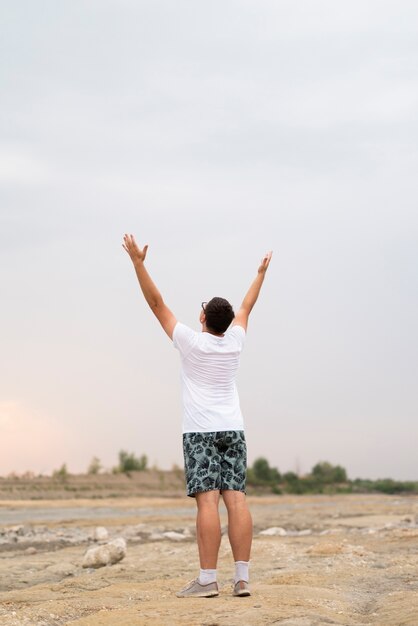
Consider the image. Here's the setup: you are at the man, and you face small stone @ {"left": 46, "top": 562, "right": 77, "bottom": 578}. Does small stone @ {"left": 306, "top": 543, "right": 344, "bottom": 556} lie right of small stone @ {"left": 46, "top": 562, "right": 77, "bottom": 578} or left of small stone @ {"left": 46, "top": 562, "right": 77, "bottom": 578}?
right

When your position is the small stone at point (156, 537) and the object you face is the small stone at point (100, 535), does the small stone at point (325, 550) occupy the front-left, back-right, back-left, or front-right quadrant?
back-left

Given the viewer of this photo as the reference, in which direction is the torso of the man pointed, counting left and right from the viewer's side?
facing away from the viewer and to the left of the viewer

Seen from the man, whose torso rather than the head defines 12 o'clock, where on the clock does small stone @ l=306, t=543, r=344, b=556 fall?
The small stone is roughly at 2 o'clock from the man.
